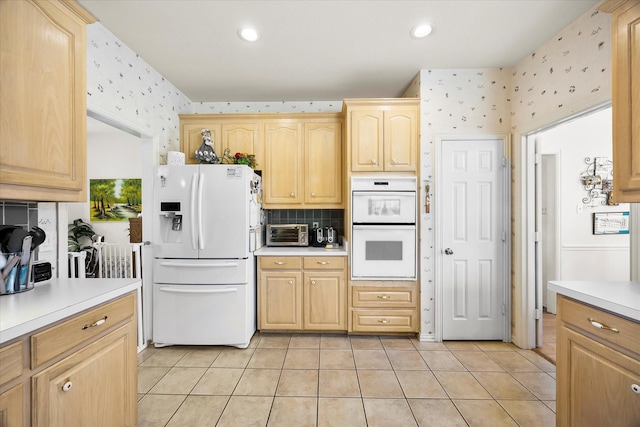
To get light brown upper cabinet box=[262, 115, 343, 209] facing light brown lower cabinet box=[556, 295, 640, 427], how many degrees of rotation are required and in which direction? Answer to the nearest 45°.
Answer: approximately 45° to its left

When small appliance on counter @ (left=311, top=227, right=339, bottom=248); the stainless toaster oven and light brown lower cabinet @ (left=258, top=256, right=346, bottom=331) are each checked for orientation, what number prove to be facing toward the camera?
3

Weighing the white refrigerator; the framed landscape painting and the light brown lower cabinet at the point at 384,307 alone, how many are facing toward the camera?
3

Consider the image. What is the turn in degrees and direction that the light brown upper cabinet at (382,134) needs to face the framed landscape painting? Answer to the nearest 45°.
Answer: approximately 90° to its right

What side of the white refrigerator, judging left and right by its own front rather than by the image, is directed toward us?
front

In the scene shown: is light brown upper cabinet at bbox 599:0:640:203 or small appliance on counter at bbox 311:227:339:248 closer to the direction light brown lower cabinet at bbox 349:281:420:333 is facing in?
the light brown upper cabinet

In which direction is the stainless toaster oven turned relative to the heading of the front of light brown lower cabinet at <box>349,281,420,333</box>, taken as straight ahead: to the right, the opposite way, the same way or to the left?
the same way

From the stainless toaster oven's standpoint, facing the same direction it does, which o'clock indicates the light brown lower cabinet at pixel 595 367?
The light brown lower cabinet is roughly at 11 o'clock from the stainless toaster oven.

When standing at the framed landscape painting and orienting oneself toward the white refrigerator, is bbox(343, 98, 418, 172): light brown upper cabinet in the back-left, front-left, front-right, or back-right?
front-left

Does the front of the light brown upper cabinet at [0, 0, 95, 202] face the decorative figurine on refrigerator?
no

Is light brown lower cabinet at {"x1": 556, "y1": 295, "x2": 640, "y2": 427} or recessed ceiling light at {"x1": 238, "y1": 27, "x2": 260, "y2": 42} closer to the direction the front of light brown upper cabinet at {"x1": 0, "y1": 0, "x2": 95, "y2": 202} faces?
the light brown lower cabinet

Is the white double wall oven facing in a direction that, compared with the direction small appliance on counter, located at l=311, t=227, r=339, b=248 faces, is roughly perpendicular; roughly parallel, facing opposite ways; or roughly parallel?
roughly parallel

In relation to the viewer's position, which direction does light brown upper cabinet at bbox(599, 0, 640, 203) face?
facing the viewer and to the left of the viewer

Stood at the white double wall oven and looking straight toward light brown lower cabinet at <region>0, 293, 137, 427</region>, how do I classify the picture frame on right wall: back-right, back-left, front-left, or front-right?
back-left

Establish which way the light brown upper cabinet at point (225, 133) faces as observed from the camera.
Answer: facing the viewer

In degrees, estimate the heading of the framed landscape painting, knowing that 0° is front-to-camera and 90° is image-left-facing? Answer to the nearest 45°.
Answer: approximately 0°

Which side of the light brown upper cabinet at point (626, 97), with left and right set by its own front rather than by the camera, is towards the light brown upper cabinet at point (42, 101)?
front
